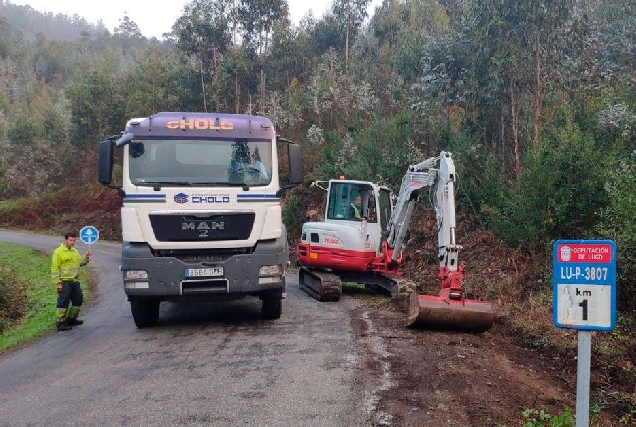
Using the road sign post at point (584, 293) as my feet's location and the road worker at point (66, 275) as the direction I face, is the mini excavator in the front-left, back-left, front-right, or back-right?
front-right

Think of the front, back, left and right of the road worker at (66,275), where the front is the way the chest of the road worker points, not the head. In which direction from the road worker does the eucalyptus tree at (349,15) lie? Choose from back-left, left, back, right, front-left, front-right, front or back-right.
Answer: left

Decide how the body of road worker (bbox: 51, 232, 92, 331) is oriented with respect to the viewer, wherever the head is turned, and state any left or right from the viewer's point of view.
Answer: facing the viewer and to the right of the viewer

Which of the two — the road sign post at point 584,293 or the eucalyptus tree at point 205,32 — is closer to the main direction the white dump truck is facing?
the road sign post

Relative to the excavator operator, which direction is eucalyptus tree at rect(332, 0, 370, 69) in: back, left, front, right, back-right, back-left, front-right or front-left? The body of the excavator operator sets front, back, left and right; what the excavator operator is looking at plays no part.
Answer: back-left

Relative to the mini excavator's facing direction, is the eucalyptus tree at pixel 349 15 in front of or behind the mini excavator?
behind

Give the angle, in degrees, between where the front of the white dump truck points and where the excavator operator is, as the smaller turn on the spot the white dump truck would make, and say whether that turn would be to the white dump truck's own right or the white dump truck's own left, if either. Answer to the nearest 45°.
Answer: approximately 135° to the white dump truck's own left

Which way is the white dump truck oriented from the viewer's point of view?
toward the camera

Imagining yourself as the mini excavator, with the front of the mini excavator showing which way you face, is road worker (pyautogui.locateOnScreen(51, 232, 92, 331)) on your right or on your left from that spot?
on your right

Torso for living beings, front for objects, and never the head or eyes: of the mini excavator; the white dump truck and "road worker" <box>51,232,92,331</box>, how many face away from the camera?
0

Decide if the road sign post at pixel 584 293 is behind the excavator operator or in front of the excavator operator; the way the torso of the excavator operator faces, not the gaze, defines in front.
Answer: in front

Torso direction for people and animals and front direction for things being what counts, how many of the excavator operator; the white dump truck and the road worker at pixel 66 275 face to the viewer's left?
0

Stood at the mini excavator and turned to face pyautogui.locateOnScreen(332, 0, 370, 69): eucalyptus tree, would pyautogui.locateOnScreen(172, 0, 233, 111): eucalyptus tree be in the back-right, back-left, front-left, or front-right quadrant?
front-left

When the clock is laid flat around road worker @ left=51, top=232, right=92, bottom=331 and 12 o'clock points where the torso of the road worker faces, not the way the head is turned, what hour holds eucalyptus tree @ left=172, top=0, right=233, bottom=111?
The eucalyptus tree is roughly at 8 o'clock from the road worker.
